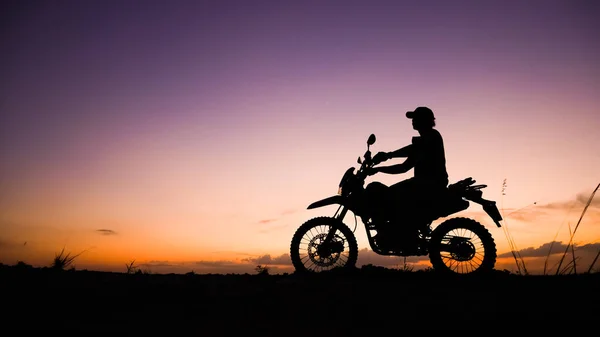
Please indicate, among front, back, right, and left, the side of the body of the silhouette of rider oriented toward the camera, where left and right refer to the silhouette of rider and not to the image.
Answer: left
